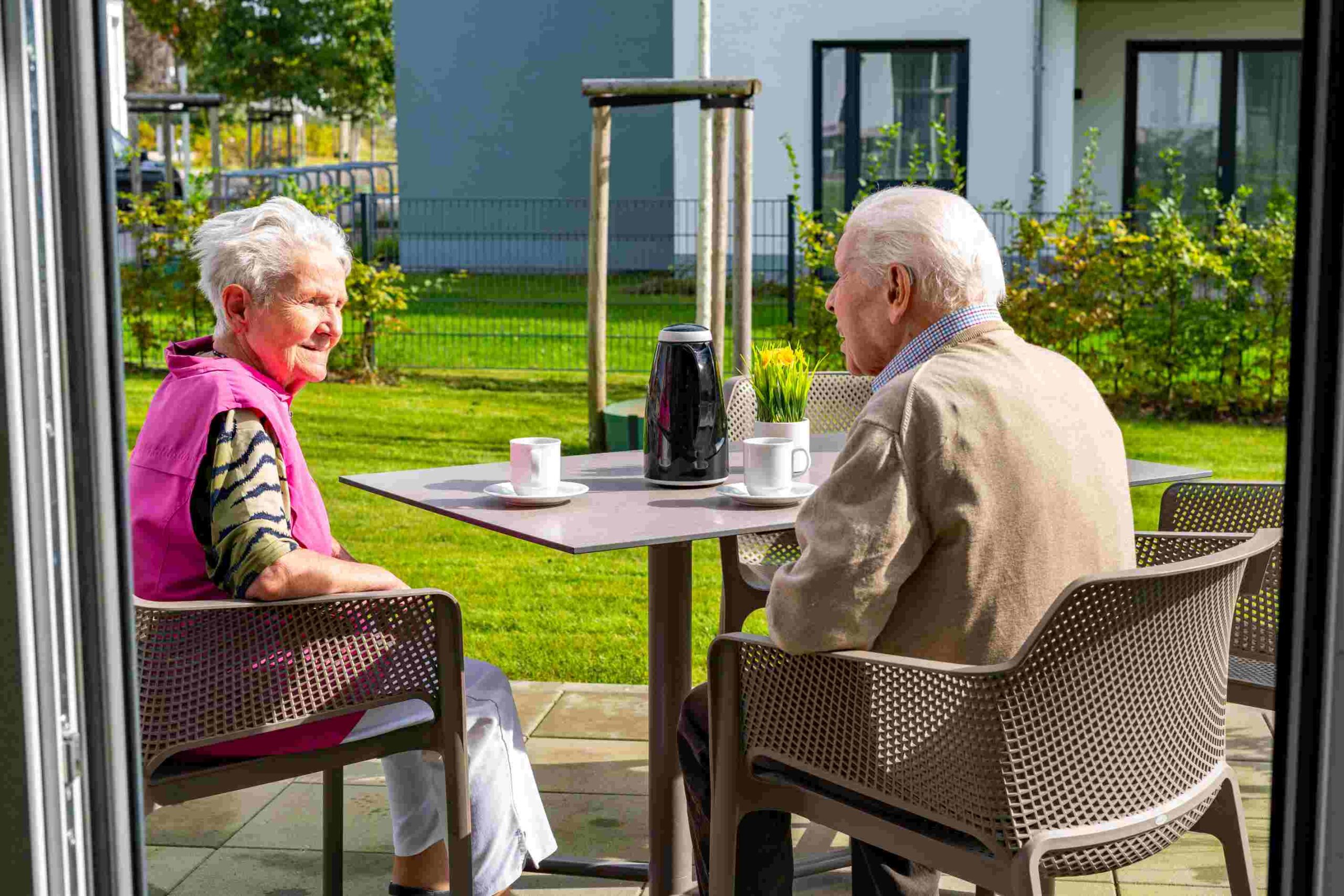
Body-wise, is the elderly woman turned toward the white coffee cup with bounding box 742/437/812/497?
yes

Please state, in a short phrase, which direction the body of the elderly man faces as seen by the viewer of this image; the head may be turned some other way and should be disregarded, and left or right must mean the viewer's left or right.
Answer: facing away from the viewer and to the left of the viewer

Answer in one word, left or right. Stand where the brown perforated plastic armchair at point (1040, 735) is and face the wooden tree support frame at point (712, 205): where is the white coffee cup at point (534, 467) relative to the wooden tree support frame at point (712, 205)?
left

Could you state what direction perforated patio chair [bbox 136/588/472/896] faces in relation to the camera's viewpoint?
facing away from the viewer and to the right of the viewer

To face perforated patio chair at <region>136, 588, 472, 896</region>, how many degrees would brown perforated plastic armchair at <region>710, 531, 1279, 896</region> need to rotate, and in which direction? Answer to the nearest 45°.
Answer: approximately 45° to its left

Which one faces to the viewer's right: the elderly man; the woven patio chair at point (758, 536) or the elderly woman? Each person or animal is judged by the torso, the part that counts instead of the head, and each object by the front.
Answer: the elderly woman

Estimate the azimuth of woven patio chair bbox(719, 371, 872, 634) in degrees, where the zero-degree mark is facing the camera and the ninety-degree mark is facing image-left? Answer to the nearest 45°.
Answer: approximately 0°

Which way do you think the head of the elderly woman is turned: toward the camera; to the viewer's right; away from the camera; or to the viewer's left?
to the viewer's right

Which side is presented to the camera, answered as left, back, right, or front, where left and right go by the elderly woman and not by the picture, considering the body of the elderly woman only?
right

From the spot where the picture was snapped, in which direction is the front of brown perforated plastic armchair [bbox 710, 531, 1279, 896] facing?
facing away from the viewer and to the left of the viewer
